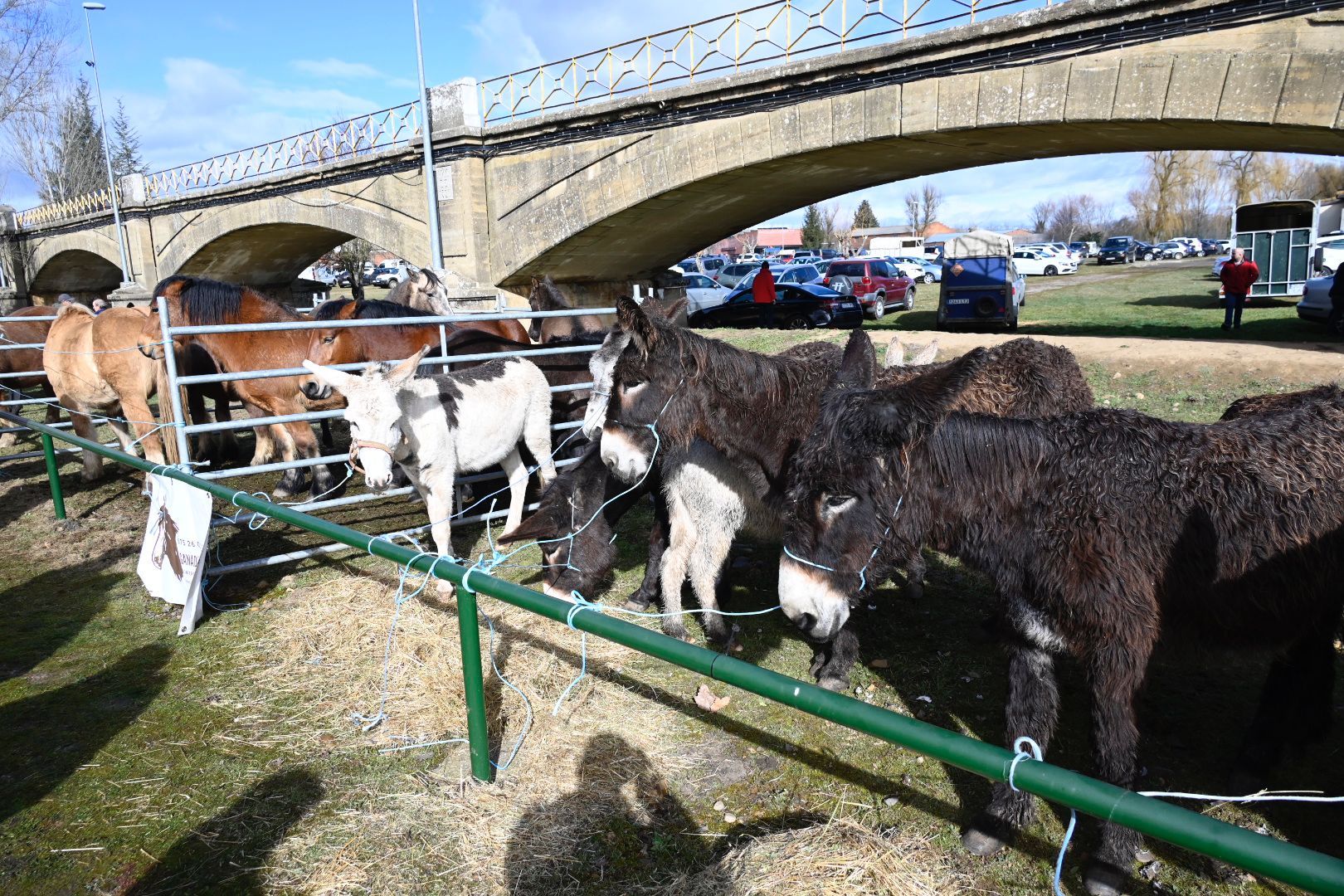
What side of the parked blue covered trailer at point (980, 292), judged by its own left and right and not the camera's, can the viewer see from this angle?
back

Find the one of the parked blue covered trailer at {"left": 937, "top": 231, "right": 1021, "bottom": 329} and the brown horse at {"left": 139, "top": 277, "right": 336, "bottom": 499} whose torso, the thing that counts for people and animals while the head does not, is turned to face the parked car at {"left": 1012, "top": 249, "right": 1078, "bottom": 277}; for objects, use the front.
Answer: the parked blue covered trailer at {"left": 937, "top": 231, "right": 1021, "bottom": 329}

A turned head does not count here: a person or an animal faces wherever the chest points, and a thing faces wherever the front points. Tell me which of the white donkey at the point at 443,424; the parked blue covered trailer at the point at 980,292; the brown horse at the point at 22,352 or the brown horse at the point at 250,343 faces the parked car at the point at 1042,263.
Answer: the parked blue covered trailer at the point at 980,292

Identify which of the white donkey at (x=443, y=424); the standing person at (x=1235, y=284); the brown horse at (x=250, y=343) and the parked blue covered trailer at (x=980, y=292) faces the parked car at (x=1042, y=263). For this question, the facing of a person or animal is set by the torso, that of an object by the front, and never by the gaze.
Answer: the parked blue covered trailer at (x=980, y=292)

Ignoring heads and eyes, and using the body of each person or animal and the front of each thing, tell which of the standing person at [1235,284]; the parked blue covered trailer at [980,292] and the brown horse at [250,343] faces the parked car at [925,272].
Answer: the parked blue covered trailer at [980,292]

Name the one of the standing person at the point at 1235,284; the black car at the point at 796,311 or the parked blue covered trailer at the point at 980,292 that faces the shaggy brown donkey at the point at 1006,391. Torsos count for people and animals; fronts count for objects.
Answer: the standing person

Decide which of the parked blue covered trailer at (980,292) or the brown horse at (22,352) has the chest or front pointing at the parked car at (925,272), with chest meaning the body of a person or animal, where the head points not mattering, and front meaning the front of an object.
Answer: the parked blue covered trailer at (980,292)

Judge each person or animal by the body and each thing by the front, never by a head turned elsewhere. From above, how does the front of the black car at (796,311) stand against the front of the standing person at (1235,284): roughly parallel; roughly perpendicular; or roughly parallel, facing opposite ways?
roughly perpendicular

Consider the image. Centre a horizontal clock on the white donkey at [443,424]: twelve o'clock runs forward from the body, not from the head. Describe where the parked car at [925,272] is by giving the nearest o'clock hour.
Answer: The parked car is roughly at 6 o'clock from the white donkey.

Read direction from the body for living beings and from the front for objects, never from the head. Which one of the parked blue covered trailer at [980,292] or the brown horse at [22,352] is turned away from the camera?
the parked blue covered trailer

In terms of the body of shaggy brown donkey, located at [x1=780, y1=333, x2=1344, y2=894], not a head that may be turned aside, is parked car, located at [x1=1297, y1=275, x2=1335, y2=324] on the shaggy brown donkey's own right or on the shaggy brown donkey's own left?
on the shaggy brown donkey's own right

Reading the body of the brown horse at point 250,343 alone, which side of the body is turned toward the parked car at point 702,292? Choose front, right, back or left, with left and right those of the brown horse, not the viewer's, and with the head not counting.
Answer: back

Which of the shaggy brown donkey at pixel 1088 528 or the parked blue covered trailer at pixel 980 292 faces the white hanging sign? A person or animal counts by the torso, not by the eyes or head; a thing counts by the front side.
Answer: the shaggy brown donkey

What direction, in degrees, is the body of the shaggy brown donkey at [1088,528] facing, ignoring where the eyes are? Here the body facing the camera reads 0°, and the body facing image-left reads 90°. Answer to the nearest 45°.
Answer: approximately 90°

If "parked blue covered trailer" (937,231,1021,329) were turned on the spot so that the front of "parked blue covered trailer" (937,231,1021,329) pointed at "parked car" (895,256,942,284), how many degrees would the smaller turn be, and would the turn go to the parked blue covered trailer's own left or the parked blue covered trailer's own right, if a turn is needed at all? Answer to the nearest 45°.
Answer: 0° — it already faces it

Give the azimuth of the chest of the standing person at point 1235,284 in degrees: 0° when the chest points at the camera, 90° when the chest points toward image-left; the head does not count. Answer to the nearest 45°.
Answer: approximately 0°
